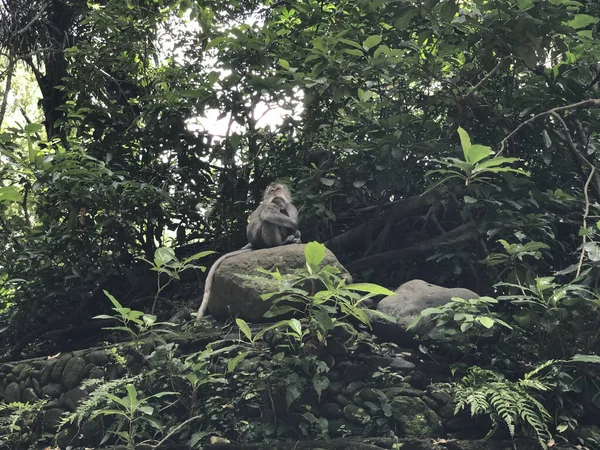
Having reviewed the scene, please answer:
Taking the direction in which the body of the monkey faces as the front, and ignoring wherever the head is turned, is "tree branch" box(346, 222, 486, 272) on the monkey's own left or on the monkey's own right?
on the monkey's own left

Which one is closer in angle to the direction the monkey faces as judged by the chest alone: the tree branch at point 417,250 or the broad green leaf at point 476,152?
the broad green leaf

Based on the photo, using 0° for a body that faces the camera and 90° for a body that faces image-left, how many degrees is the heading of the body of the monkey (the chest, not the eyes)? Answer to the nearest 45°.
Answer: approximately 315°

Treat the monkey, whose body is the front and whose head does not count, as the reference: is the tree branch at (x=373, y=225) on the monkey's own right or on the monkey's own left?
on the monkey's own left
